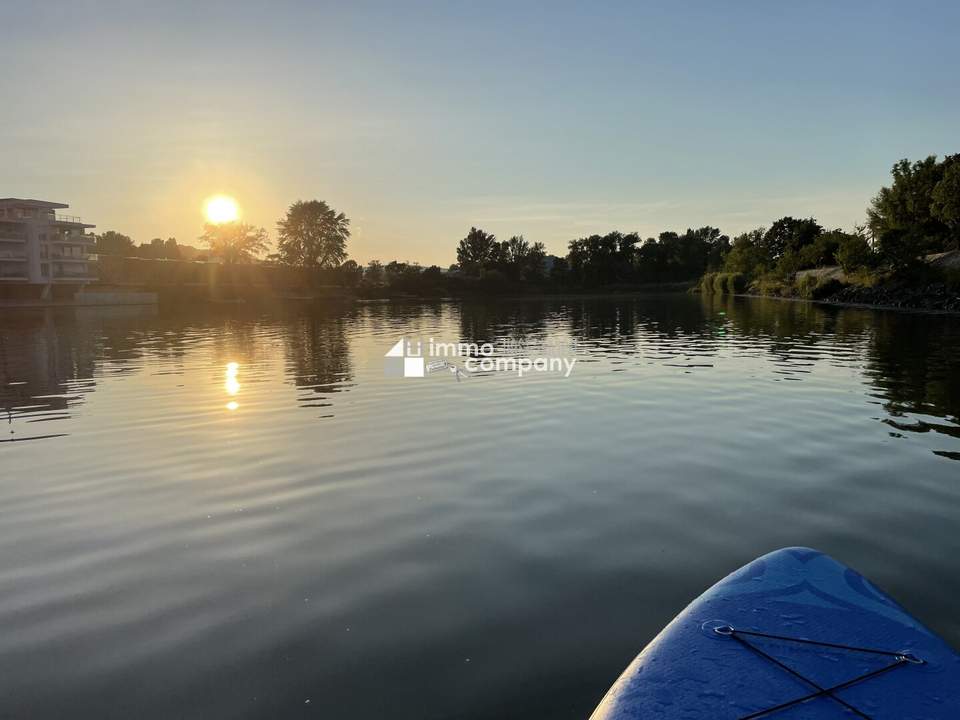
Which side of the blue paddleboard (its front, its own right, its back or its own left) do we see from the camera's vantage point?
back
